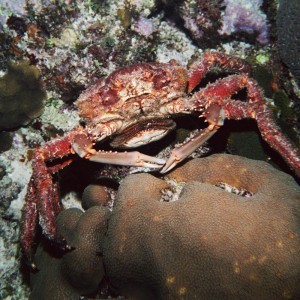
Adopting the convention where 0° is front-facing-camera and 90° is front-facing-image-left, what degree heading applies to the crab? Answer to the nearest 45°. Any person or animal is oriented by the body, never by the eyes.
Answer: approximately 0°

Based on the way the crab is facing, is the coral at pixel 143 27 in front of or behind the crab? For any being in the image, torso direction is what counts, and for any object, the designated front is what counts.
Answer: behind

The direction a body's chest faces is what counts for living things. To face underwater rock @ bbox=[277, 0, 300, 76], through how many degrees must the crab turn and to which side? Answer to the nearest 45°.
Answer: approximately 90° to its left

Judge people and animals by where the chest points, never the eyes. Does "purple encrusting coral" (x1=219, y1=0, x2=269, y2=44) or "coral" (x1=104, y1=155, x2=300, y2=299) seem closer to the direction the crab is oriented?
the coral

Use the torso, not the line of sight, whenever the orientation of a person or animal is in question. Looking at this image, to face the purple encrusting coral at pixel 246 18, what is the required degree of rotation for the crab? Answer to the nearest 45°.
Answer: approximately 135° to its left

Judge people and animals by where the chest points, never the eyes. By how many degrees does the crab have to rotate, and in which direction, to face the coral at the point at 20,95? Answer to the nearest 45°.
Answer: approximately 135° to its right
